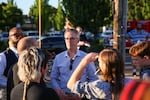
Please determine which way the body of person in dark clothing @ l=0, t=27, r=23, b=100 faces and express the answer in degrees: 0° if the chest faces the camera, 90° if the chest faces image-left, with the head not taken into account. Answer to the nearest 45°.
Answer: approximately 315°

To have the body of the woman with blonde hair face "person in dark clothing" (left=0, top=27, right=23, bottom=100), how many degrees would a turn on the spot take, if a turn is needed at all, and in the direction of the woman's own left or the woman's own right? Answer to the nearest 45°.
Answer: approximately 45° to the woman's own left

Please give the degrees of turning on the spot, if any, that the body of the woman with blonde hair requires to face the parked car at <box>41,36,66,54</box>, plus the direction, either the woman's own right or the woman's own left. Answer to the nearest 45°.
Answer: approximately 45° to the woman's own left

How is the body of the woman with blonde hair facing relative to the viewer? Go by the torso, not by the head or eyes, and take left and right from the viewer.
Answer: facing away from the viewer and to the right of the viewer

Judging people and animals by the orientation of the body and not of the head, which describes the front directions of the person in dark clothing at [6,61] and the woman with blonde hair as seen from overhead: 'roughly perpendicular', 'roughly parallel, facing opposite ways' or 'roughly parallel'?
roughly perpendicular

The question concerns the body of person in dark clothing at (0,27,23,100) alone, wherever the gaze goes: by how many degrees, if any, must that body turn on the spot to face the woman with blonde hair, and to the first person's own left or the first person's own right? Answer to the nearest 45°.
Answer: approximately 45° to the first person's own right

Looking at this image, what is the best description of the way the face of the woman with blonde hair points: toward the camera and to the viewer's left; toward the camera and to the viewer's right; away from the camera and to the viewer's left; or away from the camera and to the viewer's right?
away from the camera and to the viewer's right
